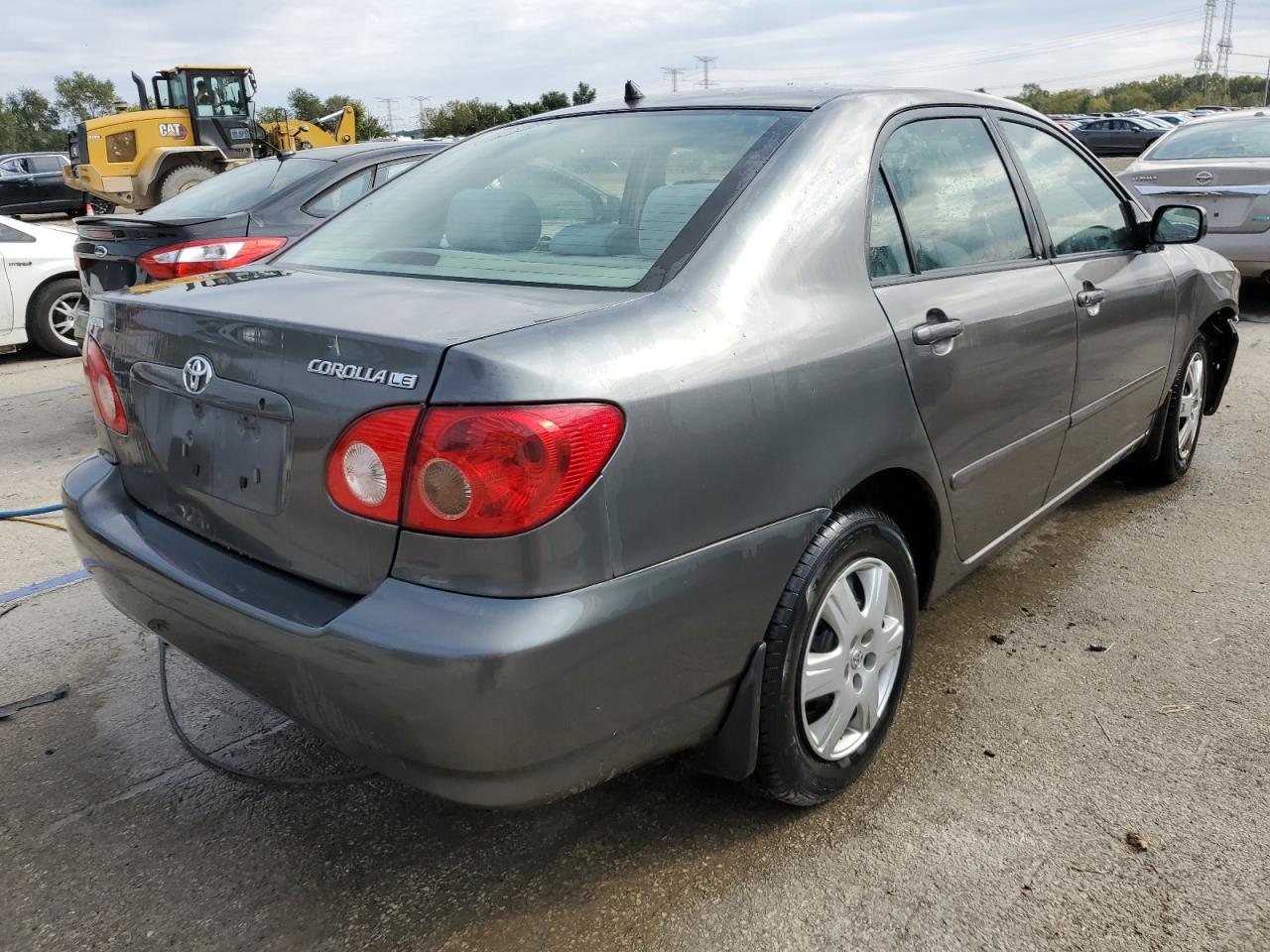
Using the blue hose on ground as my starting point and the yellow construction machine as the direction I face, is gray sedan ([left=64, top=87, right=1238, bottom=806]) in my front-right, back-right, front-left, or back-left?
back-right

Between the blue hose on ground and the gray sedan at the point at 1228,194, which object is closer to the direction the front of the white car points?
the gray sedan

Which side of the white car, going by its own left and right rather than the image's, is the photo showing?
right

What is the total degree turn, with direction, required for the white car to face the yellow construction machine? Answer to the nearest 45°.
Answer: approximately 90° to its left

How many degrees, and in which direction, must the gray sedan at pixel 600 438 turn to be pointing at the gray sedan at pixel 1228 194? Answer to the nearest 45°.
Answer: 0° — it already faces it

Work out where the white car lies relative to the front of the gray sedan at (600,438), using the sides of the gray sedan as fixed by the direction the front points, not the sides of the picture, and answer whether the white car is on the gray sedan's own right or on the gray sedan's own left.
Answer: on the gray sedan's own left

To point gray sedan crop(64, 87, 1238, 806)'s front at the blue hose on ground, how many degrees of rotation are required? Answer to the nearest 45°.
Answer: approximately 90° to its left

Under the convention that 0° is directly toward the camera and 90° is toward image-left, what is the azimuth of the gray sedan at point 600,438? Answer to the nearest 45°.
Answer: approximately 225°
